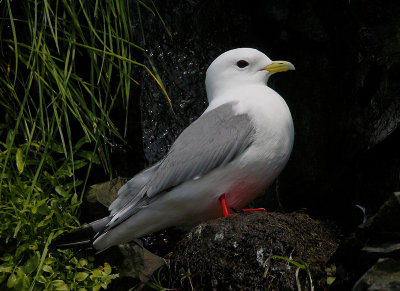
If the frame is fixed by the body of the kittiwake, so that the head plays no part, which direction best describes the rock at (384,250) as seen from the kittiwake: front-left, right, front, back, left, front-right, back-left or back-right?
front-right

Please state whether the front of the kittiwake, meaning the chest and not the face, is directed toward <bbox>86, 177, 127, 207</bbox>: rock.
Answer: no

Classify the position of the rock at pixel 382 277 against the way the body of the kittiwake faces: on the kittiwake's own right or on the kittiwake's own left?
on the kittiwake's own right

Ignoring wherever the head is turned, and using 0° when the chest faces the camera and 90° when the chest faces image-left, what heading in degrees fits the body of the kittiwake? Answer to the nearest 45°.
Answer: approximately 270°
